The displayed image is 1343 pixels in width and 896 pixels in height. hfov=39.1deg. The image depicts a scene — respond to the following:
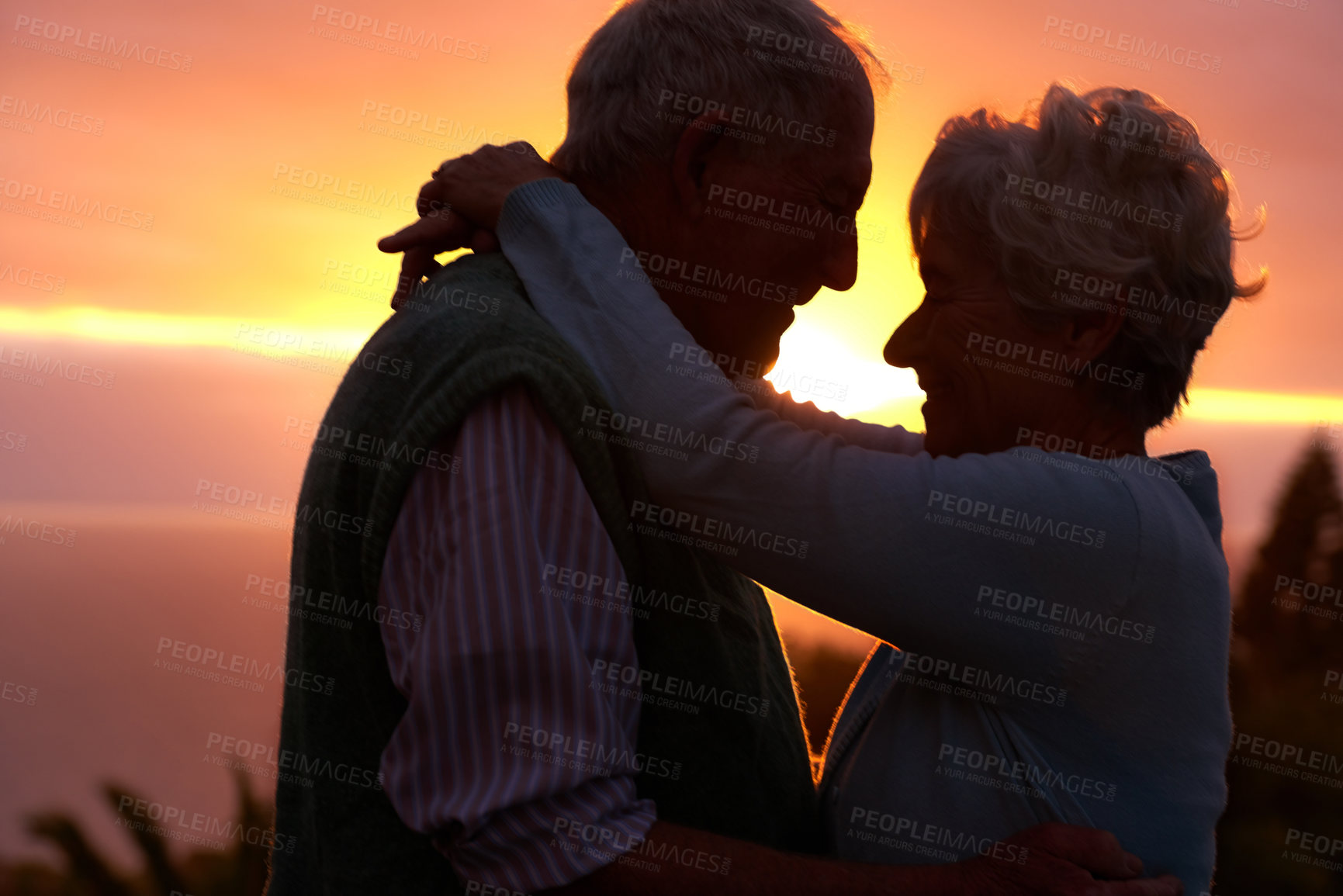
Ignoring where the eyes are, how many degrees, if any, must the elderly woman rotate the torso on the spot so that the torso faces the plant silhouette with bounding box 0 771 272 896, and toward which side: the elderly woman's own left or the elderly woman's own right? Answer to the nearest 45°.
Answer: approximately 45° to the elderly woman's own right

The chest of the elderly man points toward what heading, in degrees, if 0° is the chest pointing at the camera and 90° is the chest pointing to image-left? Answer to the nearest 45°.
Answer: approximately 270°

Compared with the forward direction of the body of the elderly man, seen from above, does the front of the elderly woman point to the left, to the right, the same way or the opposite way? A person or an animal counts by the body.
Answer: the opposite way

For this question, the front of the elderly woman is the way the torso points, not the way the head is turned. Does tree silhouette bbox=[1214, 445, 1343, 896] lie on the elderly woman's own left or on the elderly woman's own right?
on the elderly woman's own right

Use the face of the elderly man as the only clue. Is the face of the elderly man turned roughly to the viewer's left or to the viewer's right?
to the viewer's right

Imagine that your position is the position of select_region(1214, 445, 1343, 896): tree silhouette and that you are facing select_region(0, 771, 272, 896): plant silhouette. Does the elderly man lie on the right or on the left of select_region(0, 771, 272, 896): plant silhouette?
left

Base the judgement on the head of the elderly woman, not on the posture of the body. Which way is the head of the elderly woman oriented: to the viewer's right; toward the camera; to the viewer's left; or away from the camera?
to the viewer's left

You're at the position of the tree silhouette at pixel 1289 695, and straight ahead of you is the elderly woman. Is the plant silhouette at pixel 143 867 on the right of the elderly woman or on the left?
right

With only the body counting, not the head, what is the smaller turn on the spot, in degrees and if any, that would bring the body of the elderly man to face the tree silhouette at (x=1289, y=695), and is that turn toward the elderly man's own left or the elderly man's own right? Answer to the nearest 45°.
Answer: approximately 45° to the elderly man's own left

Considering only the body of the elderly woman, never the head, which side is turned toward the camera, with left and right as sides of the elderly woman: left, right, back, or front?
left
